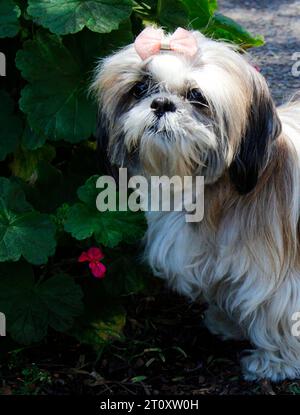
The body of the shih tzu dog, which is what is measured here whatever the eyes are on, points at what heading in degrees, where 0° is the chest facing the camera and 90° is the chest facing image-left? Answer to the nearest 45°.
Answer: approximately 45°

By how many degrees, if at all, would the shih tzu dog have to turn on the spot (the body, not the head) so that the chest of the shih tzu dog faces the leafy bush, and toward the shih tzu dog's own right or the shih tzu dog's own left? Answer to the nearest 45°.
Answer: approximately 45° to the shih tzu dog's own right
